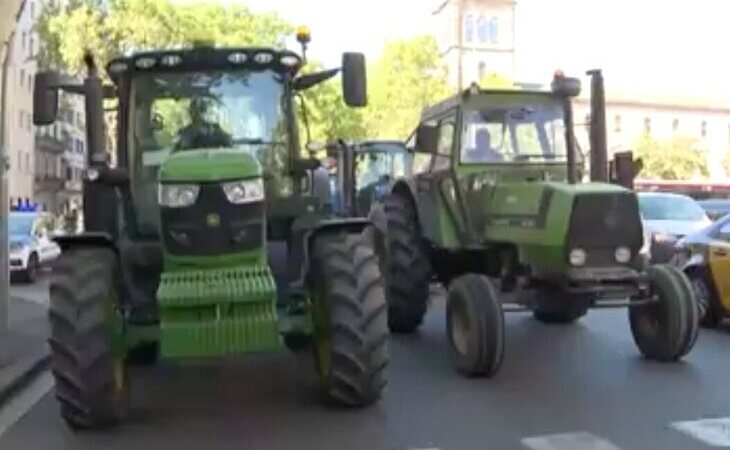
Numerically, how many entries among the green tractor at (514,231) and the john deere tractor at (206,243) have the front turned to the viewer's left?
0

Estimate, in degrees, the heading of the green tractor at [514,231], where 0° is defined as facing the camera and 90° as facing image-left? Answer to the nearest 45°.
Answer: approximately 315°

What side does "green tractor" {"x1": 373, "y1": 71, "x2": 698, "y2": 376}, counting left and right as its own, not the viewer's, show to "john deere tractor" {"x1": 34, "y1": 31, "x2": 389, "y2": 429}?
right

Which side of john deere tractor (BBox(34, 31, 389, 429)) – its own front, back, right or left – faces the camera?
front

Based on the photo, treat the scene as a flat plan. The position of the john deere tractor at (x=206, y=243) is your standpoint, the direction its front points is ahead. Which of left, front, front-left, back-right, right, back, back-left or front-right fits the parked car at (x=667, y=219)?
back-left

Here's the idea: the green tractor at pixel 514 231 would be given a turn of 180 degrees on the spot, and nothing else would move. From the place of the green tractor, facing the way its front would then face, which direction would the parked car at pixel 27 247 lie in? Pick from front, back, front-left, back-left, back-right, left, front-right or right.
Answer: front

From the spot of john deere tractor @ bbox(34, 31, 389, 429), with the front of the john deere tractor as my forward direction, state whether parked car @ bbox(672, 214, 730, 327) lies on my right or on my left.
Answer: on my left

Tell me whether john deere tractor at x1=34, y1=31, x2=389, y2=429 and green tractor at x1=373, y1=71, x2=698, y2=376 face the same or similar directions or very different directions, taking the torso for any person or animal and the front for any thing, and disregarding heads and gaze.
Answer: same or similar directions

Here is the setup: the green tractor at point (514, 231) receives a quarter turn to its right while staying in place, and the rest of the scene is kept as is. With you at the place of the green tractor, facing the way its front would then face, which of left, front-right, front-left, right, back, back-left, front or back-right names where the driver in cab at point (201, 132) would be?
front

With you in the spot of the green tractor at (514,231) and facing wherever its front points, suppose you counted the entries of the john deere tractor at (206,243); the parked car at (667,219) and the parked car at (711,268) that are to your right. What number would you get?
1

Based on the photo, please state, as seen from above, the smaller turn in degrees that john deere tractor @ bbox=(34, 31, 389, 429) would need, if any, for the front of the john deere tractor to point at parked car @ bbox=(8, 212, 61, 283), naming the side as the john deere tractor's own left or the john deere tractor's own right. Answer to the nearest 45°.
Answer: approximately 180°

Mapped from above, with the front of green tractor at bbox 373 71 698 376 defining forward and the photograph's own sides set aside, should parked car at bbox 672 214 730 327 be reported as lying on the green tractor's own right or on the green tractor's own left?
on the green tractor's own left
